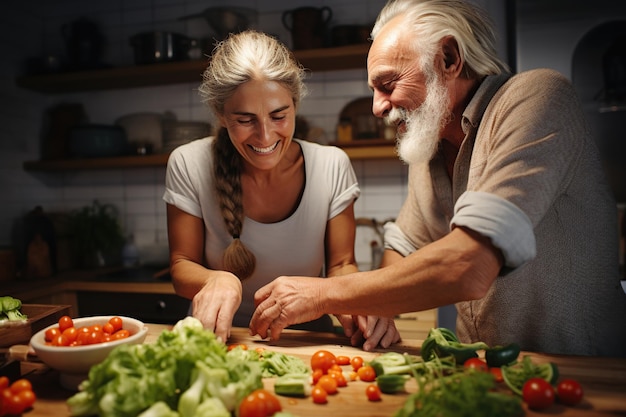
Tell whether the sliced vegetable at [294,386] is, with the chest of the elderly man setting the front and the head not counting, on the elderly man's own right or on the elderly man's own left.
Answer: on the elderly man's own left

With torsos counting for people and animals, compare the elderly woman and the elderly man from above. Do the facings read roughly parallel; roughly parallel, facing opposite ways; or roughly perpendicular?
roughly perpendicular

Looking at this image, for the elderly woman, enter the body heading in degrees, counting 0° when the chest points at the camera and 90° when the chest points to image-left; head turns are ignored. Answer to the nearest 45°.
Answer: approximately 0°

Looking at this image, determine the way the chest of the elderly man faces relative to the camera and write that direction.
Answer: to the viewer's left

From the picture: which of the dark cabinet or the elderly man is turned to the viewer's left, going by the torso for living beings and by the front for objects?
the elderly man

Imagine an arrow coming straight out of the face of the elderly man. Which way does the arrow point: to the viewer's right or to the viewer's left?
to the viewer's left

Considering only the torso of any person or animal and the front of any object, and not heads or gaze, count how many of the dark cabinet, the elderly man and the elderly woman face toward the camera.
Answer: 2

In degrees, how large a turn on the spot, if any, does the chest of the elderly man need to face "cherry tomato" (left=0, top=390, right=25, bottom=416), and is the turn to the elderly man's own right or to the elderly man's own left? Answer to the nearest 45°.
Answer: approximately 45° to the elderly man's own left
